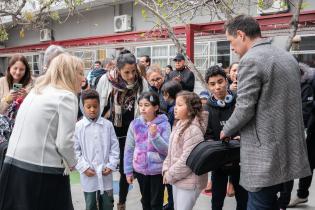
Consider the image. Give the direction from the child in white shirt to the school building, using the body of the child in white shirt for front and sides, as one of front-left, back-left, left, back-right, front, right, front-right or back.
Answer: back

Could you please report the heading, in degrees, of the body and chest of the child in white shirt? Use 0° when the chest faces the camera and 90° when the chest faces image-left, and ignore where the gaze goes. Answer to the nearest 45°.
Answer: approximately 0°

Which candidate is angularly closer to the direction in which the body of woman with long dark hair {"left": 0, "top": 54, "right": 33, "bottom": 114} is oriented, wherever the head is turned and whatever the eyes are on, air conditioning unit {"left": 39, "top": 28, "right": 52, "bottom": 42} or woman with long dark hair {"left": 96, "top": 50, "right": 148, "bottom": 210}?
the woman with long dark hair

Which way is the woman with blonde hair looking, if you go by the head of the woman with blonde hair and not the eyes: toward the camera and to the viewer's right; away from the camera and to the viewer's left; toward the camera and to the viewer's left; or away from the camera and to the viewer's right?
away from the camera and to the viewer's right

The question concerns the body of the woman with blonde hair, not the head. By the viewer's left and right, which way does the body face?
facing away from the viewer and to the right of the viewer

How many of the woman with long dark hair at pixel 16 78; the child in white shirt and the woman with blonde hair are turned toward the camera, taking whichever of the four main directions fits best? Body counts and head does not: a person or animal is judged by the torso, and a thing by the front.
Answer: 2

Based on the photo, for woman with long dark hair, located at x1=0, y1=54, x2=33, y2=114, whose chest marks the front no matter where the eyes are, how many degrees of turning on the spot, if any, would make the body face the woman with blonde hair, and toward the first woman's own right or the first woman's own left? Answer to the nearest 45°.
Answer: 0° — they already face them

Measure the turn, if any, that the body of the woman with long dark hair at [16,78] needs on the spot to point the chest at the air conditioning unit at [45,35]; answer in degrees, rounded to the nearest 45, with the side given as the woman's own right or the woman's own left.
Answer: approximately 180°

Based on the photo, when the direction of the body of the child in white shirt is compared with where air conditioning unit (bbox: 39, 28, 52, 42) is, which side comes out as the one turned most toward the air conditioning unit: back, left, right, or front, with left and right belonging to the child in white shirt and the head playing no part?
back

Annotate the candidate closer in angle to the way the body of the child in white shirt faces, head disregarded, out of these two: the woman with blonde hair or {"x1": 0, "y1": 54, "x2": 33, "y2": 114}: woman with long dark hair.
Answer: the woman with blonde hair

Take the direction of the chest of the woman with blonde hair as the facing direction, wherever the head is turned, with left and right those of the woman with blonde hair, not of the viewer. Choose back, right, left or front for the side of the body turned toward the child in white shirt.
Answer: front

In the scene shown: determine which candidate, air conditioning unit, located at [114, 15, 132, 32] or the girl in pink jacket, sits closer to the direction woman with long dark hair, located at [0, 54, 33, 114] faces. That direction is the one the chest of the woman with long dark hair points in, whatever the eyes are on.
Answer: the girl in pink jacket
